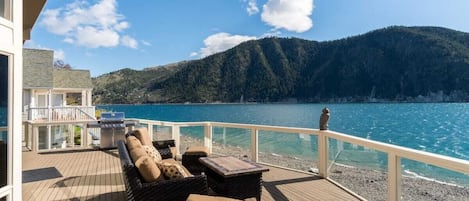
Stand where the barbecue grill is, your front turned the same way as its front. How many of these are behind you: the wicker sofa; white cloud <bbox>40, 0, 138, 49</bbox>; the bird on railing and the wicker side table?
1

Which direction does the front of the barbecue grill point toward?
toward the camera

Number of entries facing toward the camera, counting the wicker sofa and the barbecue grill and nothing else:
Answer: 1

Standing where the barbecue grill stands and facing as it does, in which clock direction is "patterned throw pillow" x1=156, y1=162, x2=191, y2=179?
The patterned throw pillow is roughly at 12 o'clock from the barbecue grill.

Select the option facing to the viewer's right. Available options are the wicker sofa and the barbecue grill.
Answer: the wicker sofa

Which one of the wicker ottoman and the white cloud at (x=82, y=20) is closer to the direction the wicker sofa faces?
the wicker ottoman

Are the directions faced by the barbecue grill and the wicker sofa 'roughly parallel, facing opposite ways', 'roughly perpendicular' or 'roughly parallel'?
roughly perpendicular

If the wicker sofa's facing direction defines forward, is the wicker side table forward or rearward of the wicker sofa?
forward

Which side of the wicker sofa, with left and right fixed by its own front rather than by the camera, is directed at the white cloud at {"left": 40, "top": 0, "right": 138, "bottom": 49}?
left

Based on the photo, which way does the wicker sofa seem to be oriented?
to the viewer's right

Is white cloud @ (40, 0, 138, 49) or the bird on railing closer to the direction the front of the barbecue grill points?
the bird on railing

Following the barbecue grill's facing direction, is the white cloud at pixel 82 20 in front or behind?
behind

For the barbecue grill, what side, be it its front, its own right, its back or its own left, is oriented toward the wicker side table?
front

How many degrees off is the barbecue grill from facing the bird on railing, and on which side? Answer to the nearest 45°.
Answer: approximately 45° to its left
